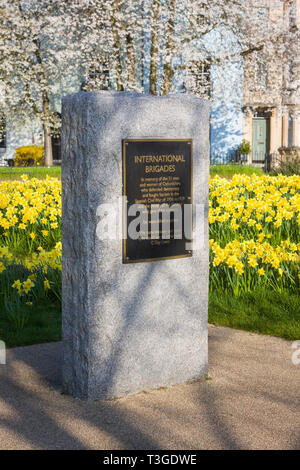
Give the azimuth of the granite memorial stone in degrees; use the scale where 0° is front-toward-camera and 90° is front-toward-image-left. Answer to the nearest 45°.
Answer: approximately 315°

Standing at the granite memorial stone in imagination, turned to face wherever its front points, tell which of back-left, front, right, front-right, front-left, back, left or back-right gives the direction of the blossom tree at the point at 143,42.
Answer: back-left

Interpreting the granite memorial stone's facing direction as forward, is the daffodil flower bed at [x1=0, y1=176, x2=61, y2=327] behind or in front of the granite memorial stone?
behind

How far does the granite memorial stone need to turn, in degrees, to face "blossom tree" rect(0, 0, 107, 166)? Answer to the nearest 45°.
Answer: approximately 135° to its left
